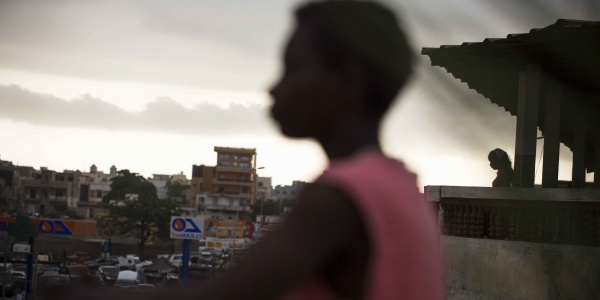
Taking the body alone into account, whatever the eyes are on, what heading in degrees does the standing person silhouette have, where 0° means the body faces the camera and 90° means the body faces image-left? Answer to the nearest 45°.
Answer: approximately 90°

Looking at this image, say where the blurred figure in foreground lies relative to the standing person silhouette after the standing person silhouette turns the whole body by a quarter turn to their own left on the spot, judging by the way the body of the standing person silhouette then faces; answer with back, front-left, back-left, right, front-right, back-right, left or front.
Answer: front

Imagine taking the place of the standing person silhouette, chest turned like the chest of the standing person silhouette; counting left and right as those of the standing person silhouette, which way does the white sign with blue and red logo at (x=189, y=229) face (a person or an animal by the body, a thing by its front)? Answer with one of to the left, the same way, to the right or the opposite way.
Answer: to the left

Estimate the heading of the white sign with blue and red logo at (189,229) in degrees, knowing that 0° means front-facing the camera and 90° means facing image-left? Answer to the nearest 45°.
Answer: approximately 0°

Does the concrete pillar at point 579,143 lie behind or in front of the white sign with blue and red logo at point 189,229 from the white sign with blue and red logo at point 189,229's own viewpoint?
in front

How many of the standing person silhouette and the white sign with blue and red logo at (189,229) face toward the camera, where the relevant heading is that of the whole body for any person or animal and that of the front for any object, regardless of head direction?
1
